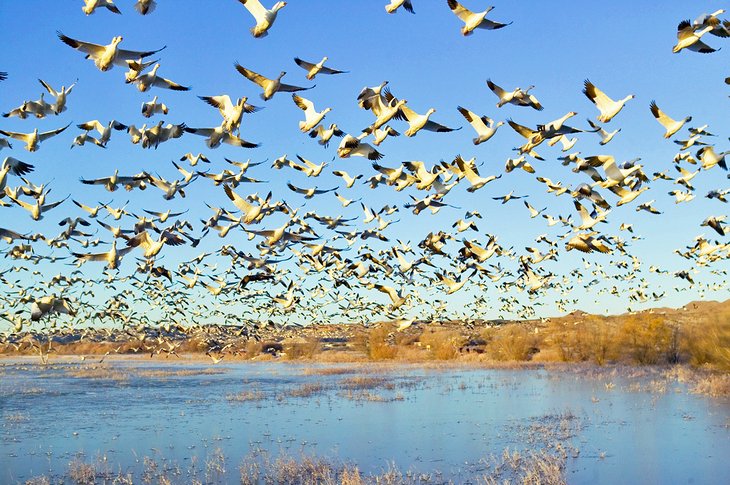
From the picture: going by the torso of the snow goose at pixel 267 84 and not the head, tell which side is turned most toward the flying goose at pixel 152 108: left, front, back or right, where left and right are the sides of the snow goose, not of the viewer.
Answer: back

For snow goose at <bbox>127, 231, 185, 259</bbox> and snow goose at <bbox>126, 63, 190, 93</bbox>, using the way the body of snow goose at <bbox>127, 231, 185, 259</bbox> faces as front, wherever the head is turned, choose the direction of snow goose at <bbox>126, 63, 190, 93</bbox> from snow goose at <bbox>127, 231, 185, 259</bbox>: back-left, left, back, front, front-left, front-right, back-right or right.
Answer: front-right

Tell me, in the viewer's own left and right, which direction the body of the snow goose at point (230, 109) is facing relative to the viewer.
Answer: facing the viewer and to the right of the viewer

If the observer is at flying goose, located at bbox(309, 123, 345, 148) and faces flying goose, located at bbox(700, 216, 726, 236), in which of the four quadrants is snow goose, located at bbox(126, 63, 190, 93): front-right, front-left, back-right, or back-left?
back-right

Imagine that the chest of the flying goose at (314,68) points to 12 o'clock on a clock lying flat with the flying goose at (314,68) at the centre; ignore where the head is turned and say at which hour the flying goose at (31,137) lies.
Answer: the flying goose at (31,137) is roughly at 5 o'clock from the flying goose at (314,68).

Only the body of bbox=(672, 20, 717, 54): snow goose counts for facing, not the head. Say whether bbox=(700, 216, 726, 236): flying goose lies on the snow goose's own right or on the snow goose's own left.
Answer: on the snow goose's own left

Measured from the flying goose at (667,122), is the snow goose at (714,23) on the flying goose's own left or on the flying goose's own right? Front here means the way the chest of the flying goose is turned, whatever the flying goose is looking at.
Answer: on the flying goose's own right
